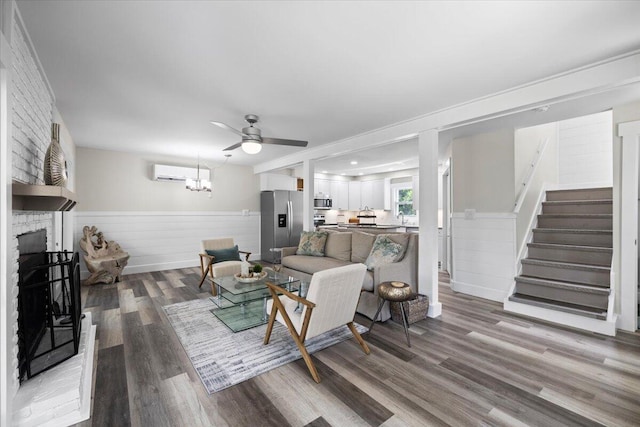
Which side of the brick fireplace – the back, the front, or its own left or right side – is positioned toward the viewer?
right

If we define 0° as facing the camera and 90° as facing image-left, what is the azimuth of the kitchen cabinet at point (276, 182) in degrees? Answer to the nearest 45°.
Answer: approximately 315°

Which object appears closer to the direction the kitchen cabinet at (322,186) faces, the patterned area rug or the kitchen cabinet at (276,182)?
the patterned area rug

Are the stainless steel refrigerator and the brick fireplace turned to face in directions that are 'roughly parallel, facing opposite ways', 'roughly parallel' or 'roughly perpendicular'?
roughly perpendicular

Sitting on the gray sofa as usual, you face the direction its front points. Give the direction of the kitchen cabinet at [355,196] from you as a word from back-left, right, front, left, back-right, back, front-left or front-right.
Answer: back-right

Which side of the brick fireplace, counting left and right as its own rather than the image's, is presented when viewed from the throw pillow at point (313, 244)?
front

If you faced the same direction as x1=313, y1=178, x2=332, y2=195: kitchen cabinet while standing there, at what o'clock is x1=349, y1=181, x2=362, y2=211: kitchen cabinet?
x1=349, y1=181, x2=362, y2=211: kitchen cabinet is roughly at 10 o'clock from x1=313, y1=178, x2=332, y2=195: kitchen cabinet.

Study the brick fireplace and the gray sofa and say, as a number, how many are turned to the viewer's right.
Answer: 1

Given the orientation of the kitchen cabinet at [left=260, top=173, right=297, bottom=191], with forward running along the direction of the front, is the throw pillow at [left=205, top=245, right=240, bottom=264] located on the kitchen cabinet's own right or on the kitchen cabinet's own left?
on the kitchen cabinet's own right
